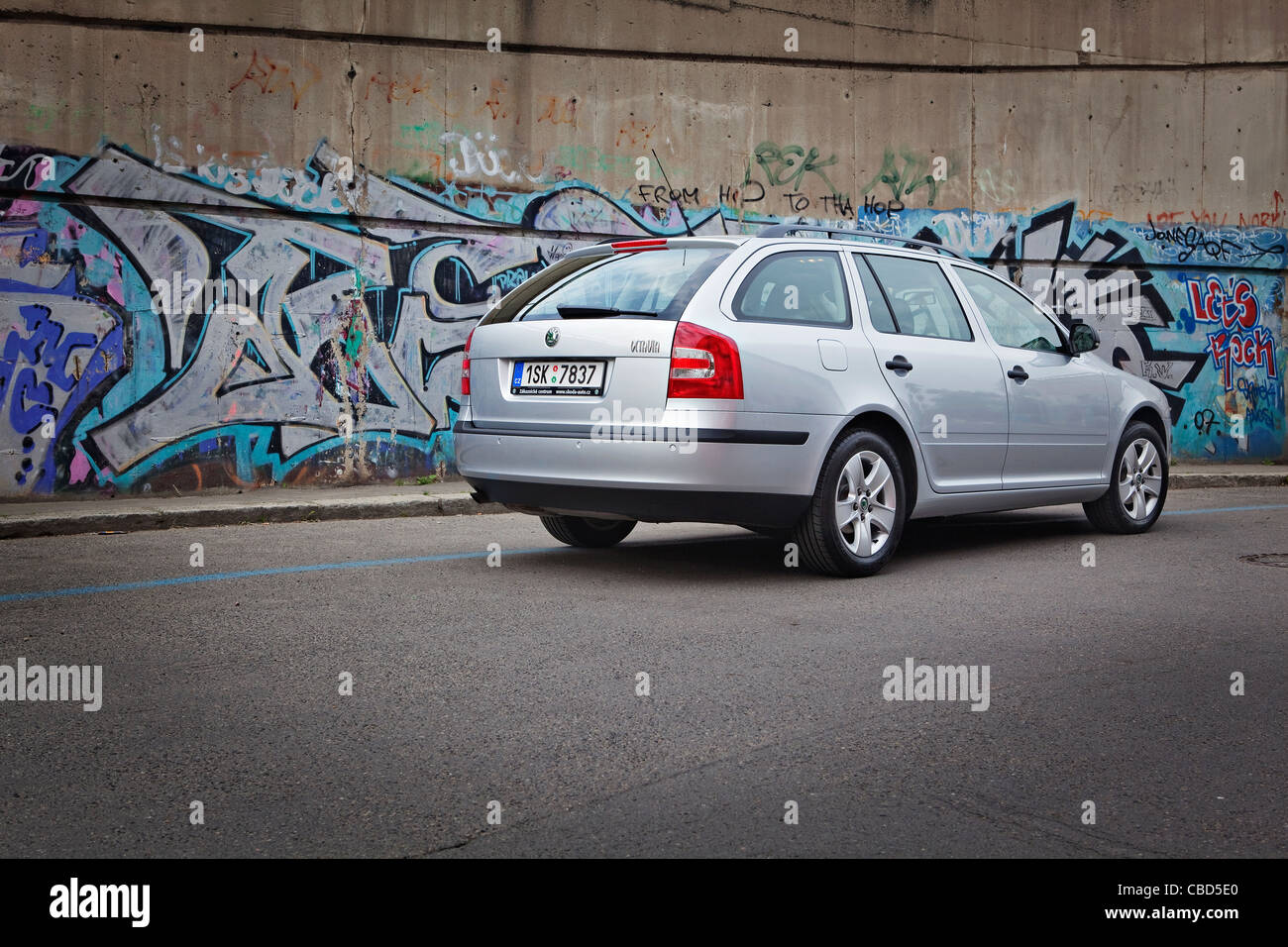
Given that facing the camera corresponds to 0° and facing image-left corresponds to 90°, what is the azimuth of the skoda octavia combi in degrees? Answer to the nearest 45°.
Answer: approximately 225°
